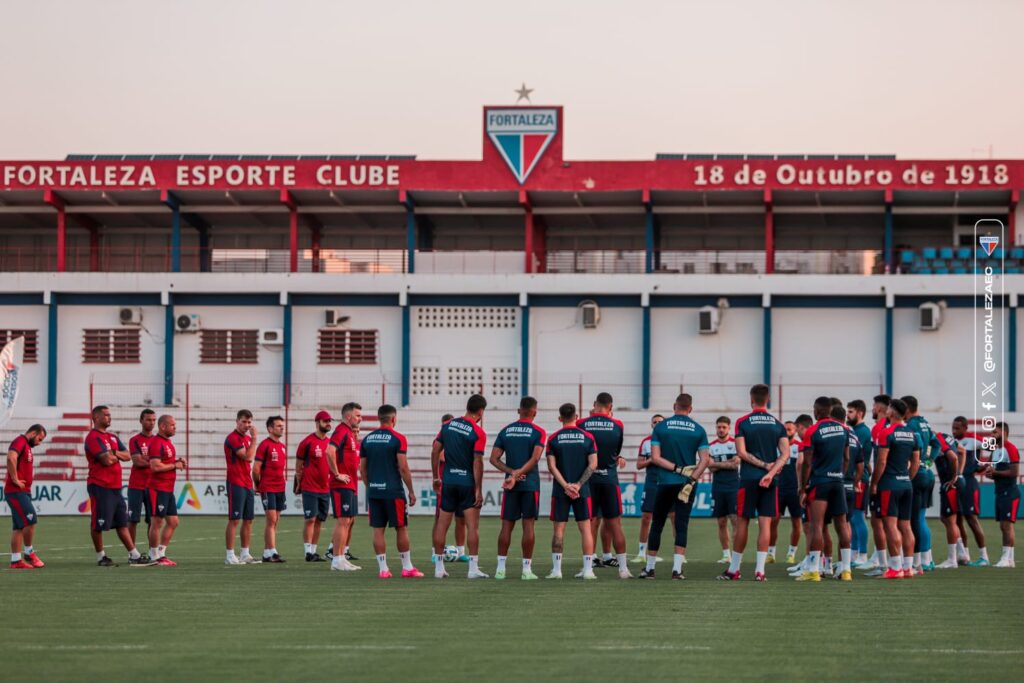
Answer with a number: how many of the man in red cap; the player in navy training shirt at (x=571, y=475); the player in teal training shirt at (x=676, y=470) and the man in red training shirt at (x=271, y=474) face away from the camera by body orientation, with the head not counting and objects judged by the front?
2

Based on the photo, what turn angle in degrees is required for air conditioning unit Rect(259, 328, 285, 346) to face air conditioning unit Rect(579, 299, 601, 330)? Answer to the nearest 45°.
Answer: approximately 90° to its left

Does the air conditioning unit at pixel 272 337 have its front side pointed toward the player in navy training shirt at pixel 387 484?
yes

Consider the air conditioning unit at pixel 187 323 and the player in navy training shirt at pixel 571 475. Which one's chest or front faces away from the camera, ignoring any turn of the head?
the player in navy training shirt

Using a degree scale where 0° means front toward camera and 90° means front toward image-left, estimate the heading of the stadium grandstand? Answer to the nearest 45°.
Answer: approximately 0°

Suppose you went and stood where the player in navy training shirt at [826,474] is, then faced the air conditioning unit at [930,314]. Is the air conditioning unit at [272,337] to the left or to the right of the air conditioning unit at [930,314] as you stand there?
left

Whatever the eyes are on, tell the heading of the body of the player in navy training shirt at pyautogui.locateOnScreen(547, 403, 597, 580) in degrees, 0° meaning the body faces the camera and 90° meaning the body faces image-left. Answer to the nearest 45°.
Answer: approximately 180°

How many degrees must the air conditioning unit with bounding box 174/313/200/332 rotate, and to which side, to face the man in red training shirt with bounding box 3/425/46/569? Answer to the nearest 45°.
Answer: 0° — it already faces them

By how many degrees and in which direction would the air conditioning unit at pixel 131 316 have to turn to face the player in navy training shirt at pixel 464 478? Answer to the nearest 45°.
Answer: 0° — it already faces them
